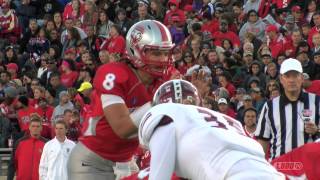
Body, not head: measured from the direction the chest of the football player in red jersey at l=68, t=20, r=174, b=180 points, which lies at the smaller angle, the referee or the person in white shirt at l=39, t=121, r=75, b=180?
the referee

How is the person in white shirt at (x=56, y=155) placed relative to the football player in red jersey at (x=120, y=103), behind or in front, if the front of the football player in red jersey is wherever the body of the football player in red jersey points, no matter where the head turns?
behind

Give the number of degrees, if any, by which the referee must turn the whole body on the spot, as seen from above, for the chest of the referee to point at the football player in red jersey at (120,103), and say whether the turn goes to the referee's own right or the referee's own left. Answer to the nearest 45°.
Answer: approximately 45° to the referee's own right

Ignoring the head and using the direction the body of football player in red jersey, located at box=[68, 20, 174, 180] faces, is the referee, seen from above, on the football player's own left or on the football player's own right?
on the football player's own left

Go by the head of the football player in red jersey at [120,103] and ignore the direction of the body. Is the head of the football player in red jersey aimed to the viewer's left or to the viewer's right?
to the viewer's right

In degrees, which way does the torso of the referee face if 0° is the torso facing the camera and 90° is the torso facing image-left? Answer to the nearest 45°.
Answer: approximately 0°
